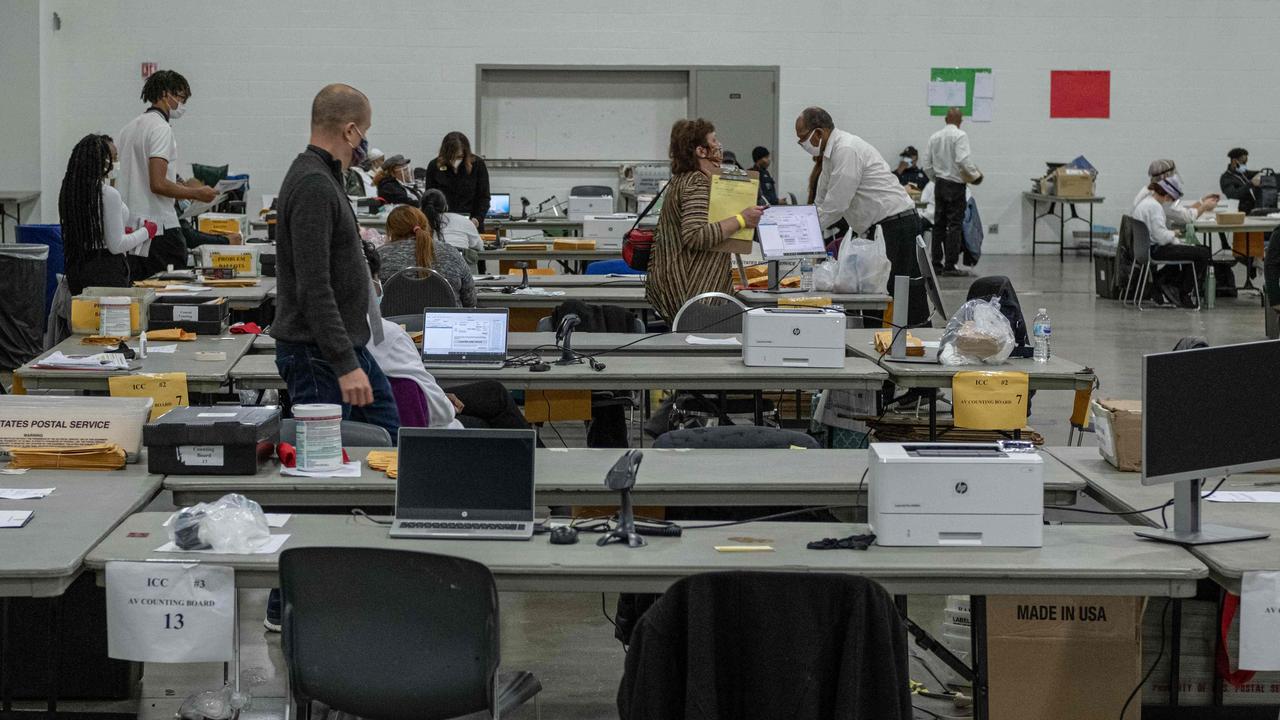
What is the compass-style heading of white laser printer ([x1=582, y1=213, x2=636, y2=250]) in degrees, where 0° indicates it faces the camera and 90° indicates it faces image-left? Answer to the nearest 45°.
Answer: approximately 0°

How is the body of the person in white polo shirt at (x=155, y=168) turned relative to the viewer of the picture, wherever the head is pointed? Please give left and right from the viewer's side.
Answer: facing to the right of the viewer

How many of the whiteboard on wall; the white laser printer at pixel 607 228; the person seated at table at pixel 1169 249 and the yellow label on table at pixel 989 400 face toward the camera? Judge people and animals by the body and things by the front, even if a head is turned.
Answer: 3

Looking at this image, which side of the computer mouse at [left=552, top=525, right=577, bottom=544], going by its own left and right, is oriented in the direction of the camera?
back

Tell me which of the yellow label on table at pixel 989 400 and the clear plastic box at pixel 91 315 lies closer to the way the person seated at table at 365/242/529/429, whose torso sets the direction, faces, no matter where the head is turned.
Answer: the yellow label on table

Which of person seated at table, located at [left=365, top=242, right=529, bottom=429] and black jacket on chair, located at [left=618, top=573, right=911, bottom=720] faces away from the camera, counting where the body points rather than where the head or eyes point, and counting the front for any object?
the black jacket on chair

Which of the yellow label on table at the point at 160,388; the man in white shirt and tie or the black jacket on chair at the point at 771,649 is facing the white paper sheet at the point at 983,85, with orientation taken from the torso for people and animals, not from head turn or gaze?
the black jacket on chair

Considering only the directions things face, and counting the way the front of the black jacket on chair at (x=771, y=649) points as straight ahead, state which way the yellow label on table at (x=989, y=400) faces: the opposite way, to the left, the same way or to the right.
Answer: the opposite way

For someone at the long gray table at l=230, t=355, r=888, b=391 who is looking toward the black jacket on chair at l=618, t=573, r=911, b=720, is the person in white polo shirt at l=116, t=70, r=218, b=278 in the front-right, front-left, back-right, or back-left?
back-right

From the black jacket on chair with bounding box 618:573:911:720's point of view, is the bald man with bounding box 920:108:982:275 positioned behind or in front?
in front

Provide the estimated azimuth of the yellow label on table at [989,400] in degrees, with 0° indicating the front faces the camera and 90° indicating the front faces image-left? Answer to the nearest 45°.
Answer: approximately 0°

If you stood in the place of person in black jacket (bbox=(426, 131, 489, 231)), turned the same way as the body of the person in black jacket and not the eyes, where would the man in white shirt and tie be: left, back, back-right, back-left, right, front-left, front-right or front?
front-left

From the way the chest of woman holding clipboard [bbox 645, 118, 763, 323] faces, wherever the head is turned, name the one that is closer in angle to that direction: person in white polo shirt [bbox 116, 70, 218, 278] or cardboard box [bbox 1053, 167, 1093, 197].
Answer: the cardboard box

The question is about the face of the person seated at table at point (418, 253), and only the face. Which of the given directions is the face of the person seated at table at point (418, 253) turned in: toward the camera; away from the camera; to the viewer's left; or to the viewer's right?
away from the camera

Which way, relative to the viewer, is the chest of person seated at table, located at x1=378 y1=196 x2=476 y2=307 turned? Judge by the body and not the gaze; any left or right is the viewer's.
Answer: facing away from the viewer
